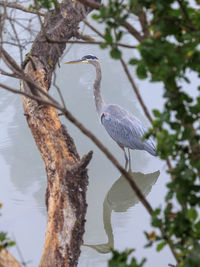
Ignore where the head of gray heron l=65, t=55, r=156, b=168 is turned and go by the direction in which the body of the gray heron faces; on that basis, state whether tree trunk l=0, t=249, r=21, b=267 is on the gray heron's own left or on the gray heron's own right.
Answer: on the gray heron's own left

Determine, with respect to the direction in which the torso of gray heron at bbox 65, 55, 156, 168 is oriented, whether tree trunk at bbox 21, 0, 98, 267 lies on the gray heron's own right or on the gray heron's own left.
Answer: on the gray heron's own left

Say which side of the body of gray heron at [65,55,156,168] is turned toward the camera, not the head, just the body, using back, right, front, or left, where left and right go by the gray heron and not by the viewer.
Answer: left

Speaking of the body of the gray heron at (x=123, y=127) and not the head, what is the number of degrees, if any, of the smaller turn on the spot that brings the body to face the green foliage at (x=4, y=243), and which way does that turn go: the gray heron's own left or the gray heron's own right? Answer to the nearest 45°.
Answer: approximately 90° to the gray heron's own left
